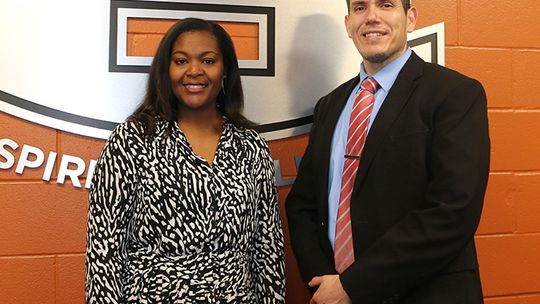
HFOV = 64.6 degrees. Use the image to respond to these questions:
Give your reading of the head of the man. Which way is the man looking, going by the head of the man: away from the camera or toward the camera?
toward the camera

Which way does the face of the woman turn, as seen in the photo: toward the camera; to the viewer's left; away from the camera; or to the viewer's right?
toward the camera

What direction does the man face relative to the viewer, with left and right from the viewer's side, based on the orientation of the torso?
facing the viewer and to the left of the viewer

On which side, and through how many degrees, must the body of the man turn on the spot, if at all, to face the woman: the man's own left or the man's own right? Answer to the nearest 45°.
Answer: approximately 45° to the man's own right
